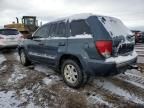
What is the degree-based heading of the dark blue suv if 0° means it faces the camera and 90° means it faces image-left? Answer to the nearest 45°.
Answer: approximately 135°

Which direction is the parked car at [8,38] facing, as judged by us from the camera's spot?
facing away from the viewer and to the left of the viewer

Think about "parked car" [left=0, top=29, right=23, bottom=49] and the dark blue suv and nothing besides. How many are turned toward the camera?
0

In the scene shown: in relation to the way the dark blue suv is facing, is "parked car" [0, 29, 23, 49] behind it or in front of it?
in front

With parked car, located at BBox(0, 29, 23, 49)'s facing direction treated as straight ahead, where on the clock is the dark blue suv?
The dark blue suv is roughly at 5 o'clock from the parked car.
